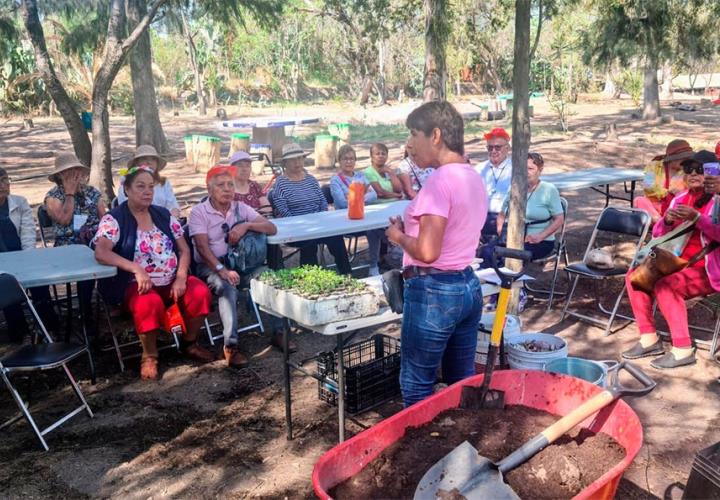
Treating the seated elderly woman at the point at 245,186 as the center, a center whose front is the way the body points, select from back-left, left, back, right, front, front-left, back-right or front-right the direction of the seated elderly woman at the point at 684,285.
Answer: front-left

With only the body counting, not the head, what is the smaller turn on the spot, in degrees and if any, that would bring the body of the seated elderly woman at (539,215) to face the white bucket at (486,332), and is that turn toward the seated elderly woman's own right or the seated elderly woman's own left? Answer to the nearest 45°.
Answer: approximately 45° to the seated elderly woman's own left

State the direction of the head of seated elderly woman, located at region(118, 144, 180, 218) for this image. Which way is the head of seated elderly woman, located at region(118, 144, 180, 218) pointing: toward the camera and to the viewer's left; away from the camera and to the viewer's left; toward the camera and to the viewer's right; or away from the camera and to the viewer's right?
toward the camera and to the viewer's right

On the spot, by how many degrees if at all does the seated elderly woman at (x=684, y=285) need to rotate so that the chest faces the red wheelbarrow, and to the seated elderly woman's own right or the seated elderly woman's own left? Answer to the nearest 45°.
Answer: approximately 45° to the seated elderly woman's own left

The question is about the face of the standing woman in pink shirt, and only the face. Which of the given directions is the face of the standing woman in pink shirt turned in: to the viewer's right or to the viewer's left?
to the viewer's left
